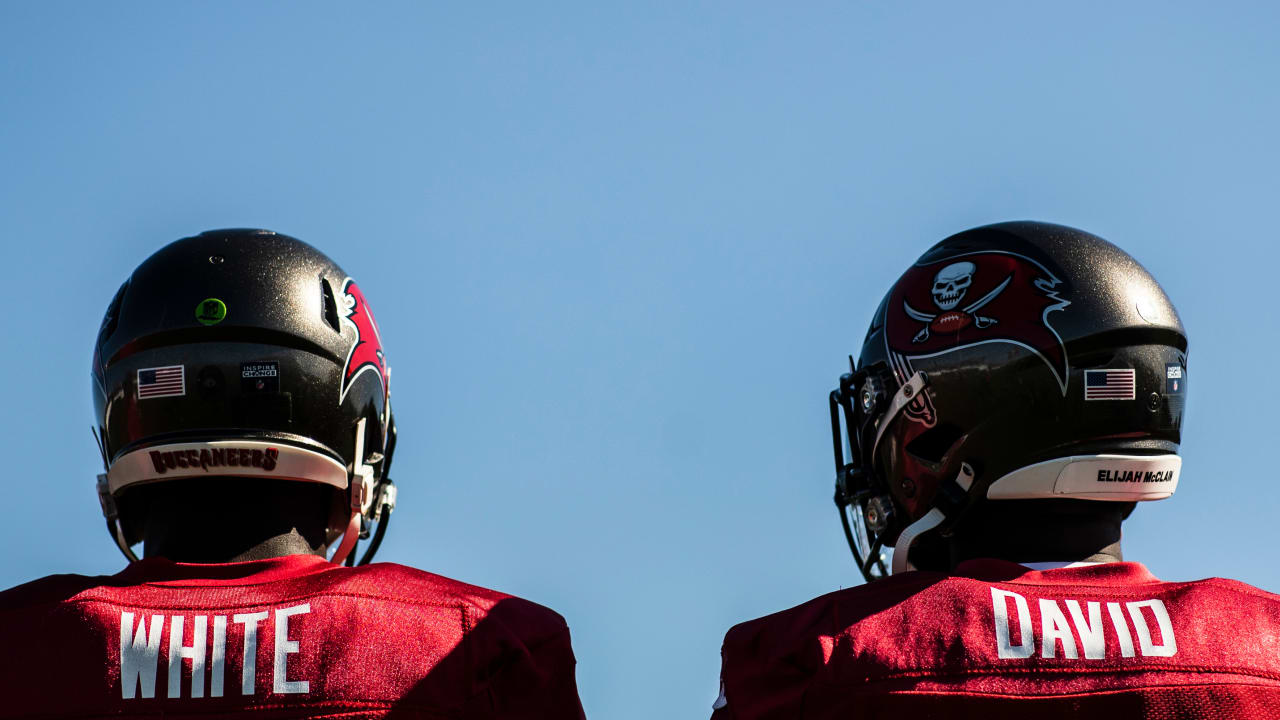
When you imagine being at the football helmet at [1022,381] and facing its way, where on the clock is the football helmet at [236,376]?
the football helmet at [236,376] is roughly at 10 o'clock from the football helmet at [1022,381].

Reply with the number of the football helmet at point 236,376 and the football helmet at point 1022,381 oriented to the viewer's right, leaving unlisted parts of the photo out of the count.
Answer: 0

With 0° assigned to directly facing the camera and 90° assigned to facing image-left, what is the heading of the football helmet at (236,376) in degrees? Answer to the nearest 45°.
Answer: approximately 180°

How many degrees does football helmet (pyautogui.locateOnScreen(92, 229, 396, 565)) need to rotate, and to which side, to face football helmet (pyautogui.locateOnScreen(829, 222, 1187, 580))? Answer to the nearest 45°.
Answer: approximately 90° to its right

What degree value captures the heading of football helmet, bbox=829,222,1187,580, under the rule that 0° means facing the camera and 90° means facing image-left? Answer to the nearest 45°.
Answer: approximately 135°
